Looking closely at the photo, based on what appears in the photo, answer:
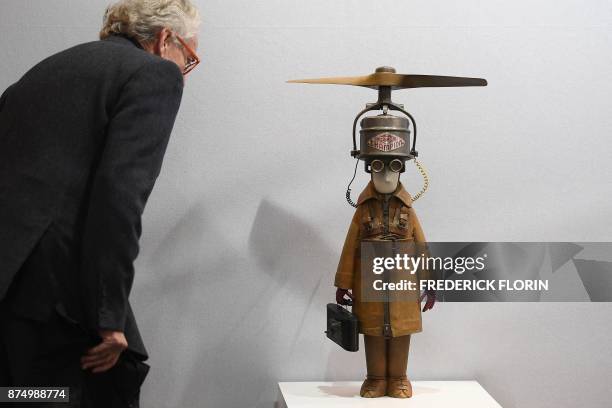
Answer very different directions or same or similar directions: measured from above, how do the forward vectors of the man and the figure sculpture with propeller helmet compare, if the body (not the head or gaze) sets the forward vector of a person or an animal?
very different directions

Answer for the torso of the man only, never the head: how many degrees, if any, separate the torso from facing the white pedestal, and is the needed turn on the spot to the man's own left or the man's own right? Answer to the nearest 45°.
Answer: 0° — they already face it

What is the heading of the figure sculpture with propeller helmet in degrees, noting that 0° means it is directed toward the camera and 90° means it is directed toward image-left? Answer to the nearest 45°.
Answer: approximately 0°

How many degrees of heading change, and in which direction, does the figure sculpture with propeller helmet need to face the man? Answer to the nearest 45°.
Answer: approximately 45° to its right

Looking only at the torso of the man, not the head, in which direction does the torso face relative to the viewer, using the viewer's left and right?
facing away from the viewer and to the right of the viewer
